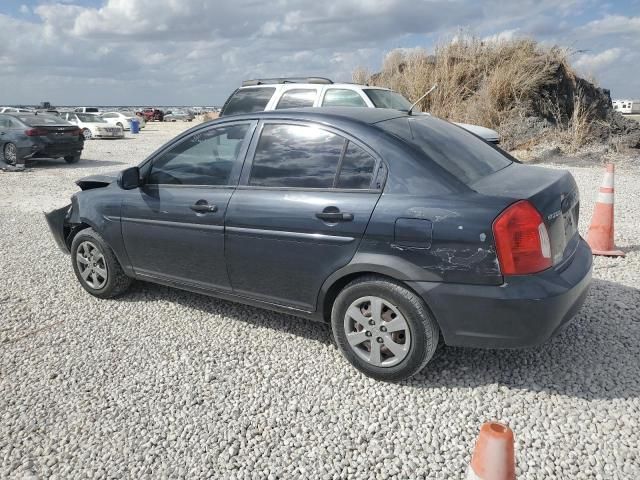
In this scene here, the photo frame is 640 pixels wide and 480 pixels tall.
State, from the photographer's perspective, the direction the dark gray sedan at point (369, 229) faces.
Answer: facing away from the viewer and to the left of the viewer

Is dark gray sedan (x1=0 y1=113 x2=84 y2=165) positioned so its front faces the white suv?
no

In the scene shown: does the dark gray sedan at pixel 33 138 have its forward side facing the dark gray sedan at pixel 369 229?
no

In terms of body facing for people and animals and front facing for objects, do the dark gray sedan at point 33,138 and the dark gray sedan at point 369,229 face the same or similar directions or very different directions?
same or similar directions

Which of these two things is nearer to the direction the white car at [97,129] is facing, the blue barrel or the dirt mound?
the dirt mound

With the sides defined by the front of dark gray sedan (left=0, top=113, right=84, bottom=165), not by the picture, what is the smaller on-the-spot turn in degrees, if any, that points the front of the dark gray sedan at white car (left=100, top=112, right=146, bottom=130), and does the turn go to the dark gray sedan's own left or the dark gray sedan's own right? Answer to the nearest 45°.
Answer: approximately 45° to the dark gray sedan's own right

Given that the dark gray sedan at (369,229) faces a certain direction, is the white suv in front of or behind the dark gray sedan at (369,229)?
in front

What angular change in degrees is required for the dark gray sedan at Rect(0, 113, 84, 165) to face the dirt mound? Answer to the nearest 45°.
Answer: approximately 135° to its right

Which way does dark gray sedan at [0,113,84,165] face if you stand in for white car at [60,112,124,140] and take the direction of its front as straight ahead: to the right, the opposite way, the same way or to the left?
the opposite way

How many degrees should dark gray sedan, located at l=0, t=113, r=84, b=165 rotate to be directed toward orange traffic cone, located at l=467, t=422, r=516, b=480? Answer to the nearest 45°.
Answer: approximately 135° to its left

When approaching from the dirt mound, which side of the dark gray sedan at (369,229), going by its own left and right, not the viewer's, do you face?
right

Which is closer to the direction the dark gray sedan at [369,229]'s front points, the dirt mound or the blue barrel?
the blue barrel

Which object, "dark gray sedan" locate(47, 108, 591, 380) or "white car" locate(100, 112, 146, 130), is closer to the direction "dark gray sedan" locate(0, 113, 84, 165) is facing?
the white car

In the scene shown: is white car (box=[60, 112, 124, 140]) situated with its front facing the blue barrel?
no

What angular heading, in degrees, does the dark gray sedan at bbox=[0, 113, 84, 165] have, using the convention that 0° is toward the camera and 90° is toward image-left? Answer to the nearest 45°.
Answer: approximately 135°

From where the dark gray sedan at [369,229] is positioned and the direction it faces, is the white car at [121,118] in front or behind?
in front

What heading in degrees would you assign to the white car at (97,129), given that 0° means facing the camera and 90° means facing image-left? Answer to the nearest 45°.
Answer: approximately 315°
